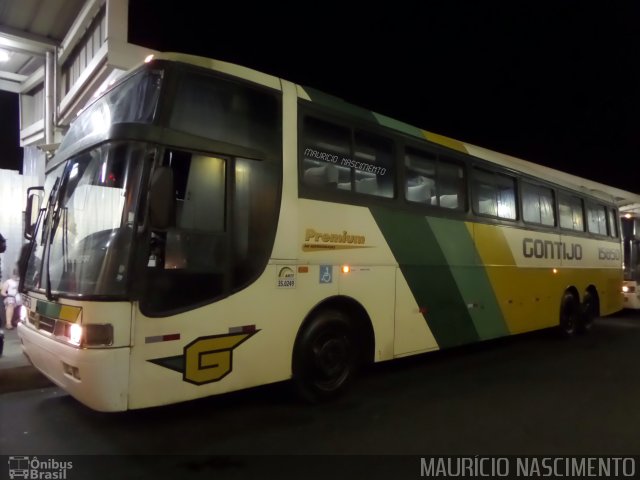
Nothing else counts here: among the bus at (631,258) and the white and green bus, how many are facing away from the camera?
0

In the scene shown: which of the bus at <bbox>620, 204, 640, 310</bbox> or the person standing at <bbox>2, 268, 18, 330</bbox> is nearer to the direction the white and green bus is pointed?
the person standing

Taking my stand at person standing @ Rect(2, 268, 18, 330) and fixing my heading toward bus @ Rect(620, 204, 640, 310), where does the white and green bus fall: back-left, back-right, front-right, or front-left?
front-right

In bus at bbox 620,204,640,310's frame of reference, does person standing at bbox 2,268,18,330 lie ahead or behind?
ahead

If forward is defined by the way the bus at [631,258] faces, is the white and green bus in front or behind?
in front

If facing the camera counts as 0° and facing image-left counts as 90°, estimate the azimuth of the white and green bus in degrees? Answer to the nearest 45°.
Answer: approximately 45°

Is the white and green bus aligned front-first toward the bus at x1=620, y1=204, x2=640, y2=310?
no

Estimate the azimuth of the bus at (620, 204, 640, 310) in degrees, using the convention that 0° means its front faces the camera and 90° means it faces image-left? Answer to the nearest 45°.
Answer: approximately 45°
